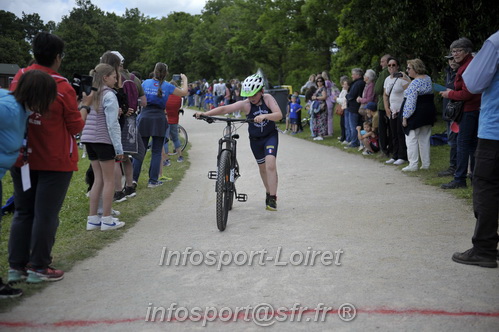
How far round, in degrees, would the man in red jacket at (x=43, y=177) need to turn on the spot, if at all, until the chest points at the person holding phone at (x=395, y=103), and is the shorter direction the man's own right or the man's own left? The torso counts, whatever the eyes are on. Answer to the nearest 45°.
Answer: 0° — they already face them

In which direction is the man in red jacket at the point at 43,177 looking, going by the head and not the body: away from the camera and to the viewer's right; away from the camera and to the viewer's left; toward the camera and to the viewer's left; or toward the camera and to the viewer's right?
away from the camera and to the viewer's right

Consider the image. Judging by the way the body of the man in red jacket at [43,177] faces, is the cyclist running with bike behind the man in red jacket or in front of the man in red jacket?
in front

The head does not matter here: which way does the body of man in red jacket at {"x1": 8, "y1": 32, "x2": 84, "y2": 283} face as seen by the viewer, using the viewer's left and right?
facing away from the viewer and to the right of the viewer
